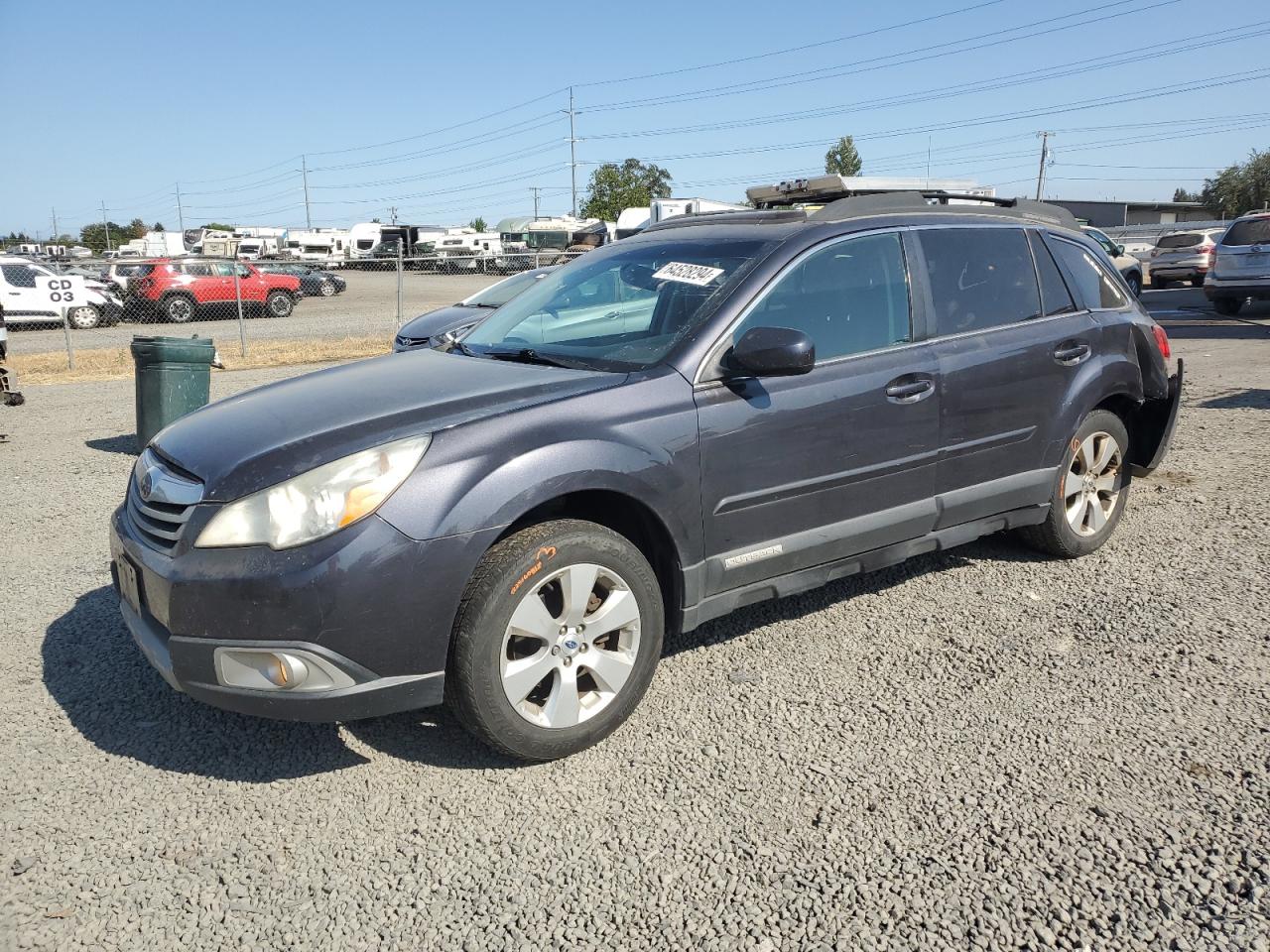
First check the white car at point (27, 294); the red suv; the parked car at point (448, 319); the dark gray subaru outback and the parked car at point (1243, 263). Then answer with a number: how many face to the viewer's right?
2

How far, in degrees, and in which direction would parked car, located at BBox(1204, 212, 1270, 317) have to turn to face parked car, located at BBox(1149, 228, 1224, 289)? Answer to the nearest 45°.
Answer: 0° — it already faces it

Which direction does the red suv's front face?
to the viewer's right

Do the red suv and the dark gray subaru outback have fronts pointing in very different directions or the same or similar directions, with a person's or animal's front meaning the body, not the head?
very different directions

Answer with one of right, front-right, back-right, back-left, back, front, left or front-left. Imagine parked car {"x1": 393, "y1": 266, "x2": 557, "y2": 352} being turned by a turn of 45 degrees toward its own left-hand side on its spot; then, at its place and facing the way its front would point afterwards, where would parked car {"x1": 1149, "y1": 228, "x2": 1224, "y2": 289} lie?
back-left

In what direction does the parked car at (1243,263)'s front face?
away from the camera

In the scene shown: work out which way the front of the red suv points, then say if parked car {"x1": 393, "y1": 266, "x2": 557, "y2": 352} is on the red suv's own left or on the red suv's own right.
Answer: on the red suv's own right

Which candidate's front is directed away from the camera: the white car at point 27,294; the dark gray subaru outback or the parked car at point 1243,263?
the parked car

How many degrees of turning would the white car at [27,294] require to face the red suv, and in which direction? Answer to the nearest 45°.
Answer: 0° — it already faces it

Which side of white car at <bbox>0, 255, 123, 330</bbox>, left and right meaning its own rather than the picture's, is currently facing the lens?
right

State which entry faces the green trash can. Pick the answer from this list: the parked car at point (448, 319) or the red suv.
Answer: the parked car

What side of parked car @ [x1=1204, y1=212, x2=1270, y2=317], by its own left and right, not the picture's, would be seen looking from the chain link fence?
left

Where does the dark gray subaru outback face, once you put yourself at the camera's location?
facing the viewer and to the left of the viewer

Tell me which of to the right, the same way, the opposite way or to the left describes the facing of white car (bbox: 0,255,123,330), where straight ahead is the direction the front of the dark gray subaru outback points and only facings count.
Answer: the opposite way
